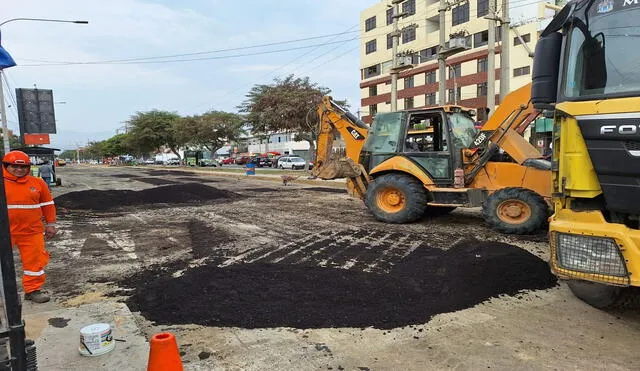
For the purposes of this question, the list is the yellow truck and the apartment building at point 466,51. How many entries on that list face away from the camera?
0

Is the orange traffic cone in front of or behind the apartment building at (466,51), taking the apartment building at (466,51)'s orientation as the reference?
in front

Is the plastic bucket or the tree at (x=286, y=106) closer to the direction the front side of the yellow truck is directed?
the plastic bucket

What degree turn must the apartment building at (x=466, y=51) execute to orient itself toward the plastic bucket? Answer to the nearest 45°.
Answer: approximately 45° to its left

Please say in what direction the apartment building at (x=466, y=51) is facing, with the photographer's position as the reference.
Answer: facing the viewer and to the left of the viewer

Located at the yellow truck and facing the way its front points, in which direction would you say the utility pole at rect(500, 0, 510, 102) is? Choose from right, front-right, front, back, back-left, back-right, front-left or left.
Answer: back

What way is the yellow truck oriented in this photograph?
toward the camera

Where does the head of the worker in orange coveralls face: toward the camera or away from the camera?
toward the camera

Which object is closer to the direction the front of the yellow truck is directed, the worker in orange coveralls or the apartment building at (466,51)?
the worker in orange coveralls

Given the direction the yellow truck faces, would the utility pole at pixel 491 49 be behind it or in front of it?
behind

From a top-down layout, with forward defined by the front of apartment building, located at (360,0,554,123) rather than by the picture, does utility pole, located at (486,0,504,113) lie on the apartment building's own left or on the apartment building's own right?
on the apartment building's own left

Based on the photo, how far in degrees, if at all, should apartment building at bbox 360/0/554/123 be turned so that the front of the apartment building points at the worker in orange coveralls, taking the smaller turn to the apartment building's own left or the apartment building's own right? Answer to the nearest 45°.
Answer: approximately 45° to the apartment building's own left

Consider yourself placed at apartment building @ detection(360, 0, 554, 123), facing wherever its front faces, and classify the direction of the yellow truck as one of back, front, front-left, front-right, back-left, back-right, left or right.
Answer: front-left

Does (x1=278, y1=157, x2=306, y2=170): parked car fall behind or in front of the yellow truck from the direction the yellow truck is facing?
behind
